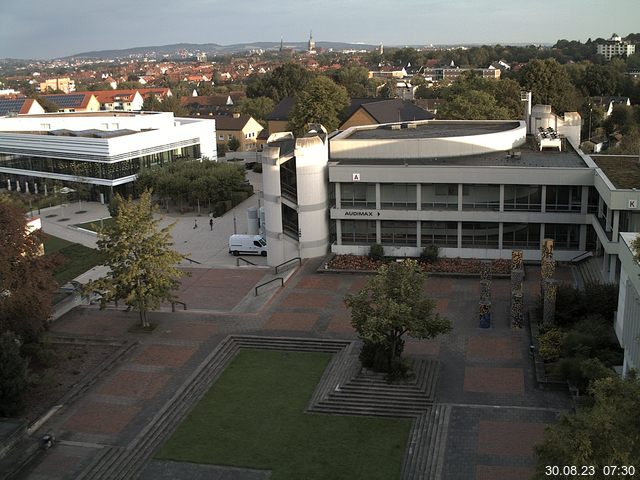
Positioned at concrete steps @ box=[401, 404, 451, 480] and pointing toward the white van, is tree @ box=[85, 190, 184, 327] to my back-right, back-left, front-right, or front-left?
front-left

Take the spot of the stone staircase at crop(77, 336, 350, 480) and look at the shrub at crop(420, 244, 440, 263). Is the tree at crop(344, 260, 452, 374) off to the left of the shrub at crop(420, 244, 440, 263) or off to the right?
right

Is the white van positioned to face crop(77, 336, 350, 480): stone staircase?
no

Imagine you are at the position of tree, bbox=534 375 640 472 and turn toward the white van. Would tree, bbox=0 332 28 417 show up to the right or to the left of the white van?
left

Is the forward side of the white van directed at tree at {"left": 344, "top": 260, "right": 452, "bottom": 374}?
no

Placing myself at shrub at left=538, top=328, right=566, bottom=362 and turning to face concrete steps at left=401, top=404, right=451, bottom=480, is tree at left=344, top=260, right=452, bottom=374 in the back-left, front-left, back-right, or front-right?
front-right

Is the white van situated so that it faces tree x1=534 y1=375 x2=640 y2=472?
no

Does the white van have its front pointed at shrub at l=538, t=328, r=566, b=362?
no
